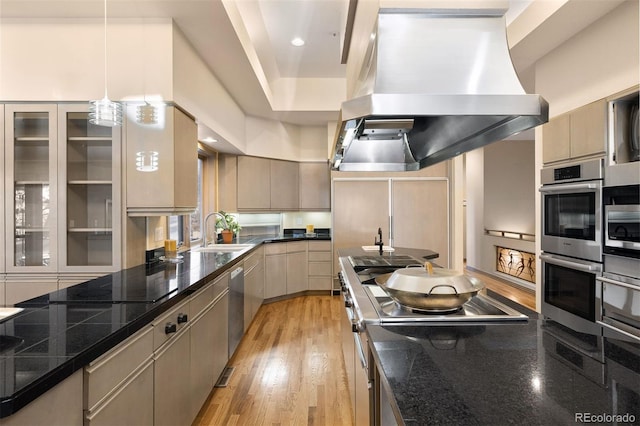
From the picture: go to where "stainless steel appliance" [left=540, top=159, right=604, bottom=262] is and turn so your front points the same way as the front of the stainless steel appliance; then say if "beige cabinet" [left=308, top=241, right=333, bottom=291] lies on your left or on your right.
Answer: on your right

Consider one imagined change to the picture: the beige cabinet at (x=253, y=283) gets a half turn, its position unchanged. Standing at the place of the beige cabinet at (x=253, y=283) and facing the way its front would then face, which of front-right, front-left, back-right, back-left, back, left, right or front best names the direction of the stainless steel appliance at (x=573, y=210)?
back-left

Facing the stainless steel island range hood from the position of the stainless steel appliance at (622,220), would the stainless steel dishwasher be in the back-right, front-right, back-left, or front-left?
front-right

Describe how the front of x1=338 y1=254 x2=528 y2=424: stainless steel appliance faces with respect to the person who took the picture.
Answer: facing to the left of the viewer

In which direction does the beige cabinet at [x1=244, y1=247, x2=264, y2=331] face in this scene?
to the viewer's right

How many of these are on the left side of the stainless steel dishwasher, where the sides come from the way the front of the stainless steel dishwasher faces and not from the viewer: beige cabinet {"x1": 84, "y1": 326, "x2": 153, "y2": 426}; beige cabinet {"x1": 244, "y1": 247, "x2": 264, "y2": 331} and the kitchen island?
1

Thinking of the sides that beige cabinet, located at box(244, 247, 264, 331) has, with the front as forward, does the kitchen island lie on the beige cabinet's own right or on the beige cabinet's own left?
on the beige cabinet's own right

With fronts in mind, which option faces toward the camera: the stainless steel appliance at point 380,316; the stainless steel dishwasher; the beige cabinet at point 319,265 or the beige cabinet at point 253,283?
the beige cabinet at point 319,265

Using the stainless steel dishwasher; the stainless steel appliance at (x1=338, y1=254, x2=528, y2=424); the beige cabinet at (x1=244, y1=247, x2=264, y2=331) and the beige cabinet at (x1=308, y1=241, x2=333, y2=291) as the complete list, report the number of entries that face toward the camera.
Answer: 1

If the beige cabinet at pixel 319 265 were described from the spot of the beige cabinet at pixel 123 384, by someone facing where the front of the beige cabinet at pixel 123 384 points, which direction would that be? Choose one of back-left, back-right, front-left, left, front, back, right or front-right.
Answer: left

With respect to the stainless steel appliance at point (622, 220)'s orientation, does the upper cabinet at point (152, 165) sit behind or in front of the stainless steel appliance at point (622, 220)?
in front

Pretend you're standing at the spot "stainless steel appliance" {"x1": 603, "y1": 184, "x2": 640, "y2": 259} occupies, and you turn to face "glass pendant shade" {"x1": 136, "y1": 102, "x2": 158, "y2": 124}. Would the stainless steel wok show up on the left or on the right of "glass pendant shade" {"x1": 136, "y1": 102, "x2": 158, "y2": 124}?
left

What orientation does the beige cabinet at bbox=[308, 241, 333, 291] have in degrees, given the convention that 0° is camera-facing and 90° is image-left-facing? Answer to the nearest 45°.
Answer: approximately 0°

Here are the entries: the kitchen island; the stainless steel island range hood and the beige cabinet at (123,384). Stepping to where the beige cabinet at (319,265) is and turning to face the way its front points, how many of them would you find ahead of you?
3

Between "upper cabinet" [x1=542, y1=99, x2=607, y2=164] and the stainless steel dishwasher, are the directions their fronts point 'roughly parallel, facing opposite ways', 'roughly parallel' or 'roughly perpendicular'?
roughly parallel, facing opposite ways

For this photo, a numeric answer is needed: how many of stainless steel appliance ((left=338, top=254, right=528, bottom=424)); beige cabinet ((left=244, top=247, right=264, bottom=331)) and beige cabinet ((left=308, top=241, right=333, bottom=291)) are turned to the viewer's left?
1

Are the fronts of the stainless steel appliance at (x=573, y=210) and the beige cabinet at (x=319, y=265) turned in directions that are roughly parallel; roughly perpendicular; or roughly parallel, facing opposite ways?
roughly perpendicular

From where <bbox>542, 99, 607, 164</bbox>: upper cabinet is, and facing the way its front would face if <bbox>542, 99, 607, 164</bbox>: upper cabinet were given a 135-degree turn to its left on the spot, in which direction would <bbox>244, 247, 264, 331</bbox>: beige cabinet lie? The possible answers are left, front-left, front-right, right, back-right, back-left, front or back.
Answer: back
